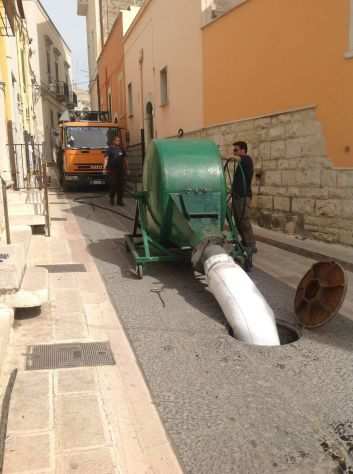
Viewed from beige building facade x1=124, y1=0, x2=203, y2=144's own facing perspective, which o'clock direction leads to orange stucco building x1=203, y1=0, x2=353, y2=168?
The orange stucco building is roughly at 10 o'clock from the beige building facade.

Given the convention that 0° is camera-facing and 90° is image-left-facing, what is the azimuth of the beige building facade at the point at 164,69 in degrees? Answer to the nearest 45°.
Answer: approximately 45°

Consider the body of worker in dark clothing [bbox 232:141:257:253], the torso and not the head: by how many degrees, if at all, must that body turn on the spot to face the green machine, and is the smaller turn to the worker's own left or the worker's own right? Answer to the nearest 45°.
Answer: approximately 45° to the worker's own left

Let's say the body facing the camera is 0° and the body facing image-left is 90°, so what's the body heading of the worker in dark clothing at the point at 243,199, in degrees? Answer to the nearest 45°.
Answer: approximately 90°

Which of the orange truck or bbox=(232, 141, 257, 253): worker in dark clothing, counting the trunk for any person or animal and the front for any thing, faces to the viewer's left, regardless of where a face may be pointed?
the worker in dark clothing

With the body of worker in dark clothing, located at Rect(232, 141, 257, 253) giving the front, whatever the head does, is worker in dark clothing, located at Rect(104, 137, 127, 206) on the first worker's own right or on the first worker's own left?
on the first worker's own right

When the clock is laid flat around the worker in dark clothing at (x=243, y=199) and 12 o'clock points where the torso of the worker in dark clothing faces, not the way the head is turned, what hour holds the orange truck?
The orange truck is roughly at 2 o'clock from the worker in dark clothing.

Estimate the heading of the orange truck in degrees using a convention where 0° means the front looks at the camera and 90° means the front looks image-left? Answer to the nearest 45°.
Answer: approximately 0°

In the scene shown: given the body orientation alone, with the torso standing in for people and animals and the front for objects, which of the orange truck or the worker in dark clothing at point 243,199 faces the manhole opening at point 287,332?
the orange truck

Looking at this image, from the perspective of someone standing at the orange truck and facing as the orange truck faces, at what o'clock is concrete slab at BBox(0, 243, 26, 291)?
The concrete slab is roughly at 12 o'clock from the orange truck.

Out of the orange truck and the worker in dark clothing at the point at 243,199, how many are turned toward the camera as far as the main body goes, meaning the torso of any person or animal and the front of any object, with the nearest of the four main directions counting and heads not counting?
1

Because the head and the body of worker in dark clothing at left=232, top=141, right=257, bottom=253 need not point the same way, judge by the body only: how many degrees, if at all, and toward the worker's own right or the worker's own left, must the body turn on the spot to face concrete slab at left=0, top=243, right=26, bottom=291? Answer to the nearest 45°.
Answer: approximately 45° to the worker's own left
